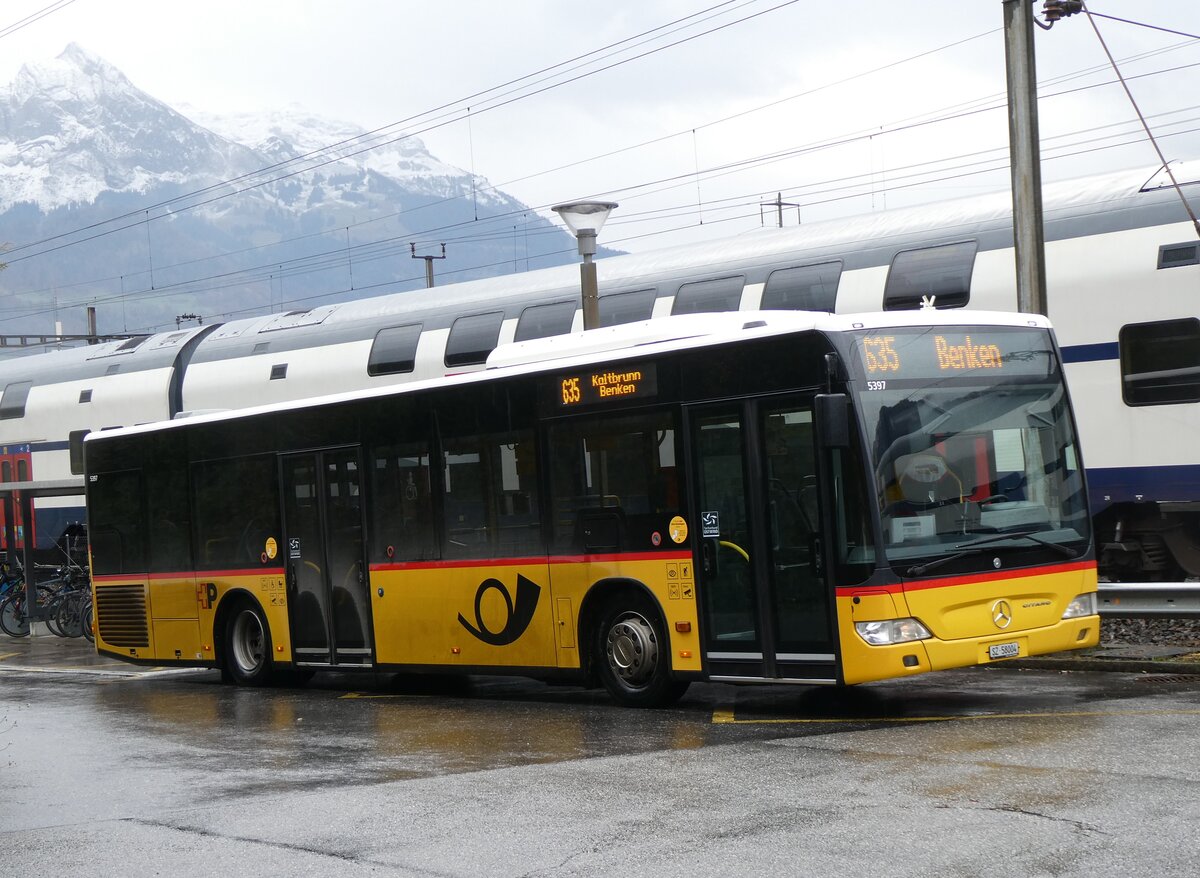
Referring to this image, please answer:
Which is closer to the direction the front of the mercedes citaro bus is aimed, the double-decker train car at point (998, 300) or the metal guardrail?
the metal guardrail

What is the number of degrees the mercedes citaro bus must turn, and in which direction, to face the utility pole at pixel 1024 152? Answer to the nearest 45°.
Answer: approximately 90° to its left

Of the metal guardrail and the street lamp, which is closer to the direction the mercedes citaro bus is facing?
the metal guardrail

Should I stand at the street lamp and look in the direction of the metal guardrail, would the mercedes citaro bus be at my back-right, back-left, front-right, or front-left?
front-right

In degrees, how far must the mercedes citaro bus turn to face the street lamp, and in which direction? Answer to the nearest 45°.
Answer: approximately 135° to its left

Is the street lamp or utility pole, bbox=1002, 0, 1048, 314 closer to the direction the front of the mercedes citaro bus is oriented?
the utility pole

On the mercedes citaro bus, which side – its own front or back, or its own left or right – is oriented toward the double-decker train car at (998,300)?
left

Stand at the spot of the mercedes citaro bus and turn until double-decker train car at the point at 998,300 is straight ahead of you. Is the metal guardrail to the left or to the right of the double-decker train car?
right

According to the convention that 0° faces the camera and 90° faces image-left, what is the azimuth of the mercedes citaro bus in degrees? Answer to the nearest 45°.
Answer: approximately 315°
